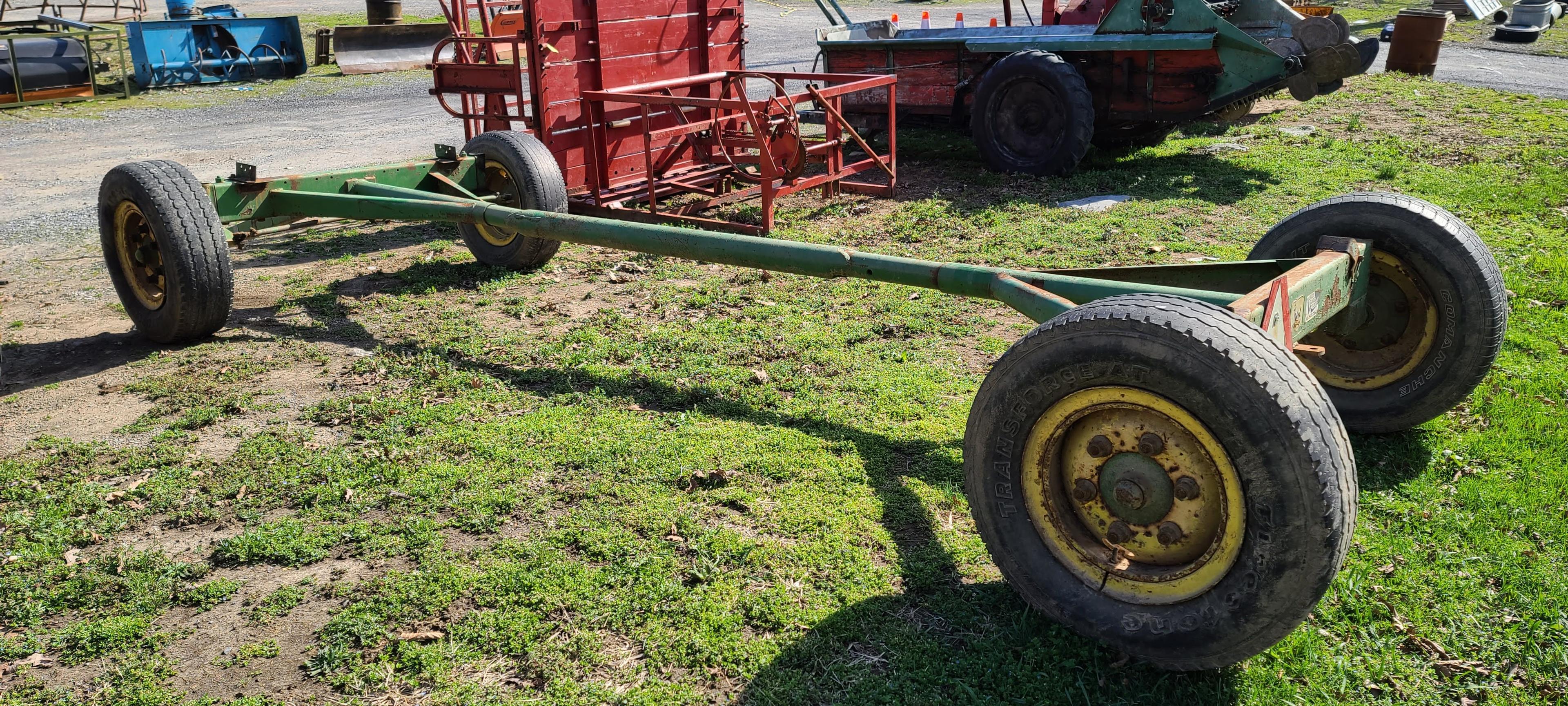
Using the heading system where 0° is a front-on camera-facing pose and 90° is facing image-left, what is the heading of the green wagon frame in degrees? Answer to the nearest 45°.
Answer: approximately 135°

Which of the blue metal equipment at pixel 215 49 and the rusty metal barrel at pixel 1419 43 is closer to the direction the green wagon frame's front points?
the blue metal equipment

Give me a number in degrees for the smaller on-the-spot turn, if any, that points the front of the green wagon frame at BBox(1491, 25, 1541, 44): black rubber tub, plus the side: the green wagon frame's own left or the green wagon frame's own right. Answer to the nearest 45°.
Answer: approximately 90° to the green wagon frame's own right

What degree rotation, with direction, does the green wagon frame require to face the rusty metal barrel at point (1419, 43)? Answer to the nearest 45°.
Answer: approximately 90° to its right

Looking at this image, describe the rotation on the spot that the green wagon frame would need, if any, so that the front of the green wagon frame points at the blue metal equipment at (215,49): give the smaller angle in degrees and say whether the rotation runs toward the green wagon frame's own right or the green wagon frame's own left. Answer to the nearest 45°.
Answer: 0° — it already faces it

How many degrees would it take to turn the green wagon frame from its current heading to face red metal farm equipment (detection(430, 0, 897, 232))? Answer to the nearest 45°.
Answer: approximately 45° to its right
